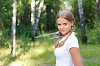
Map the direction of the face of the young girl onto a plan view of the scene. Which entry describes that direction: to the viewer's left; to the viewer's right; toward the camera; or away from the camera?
toward the camera
